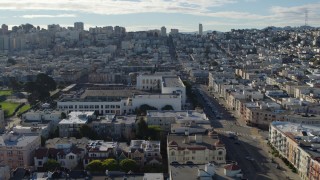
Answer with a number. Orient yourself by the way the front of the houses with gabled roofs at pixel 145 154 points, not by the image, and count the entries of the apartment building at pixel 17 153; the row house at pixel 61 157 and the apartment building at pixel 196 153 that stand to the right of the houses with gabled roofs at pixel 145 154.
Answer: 2

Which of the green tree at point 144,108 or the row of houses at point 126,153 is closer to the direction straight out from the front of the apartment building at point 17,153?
the row of houses

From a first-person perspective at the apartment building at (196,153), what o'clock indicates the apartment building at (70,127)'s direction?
the apartment building at (70,127) is roughly at 4 o'clock from the apartment building at (196,153).

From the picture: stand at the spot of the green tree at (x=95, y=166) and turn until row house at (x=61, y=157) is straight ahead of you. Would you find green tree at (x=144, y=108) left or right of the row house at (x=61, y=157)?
right

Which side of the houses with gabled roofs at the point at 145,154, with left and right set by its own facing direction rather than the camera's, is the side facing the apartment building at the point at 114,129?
back

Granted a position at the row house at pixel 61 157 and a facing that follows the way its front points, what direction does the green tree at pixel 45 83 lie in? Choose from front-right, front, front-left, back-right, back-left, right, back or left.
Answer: back

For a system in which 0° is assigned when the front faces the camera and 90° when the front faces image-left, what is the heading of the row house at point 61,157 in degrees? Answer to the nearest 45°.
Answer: approximately 0°

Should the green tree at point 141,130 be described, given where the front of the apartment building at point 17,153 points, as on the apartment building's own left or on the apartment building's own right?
on the apartment building's own left

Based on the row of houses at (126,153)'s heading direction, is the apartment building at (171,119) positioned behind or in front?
behind

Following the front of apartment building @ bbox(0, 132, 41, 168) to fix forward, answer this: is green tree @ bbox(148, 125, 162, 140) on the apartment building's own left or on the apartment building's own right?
on the apartment building's own left

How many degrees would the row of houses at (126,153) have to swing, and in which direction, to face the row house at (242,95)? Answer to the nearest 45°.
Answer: approximately 135° to its left
